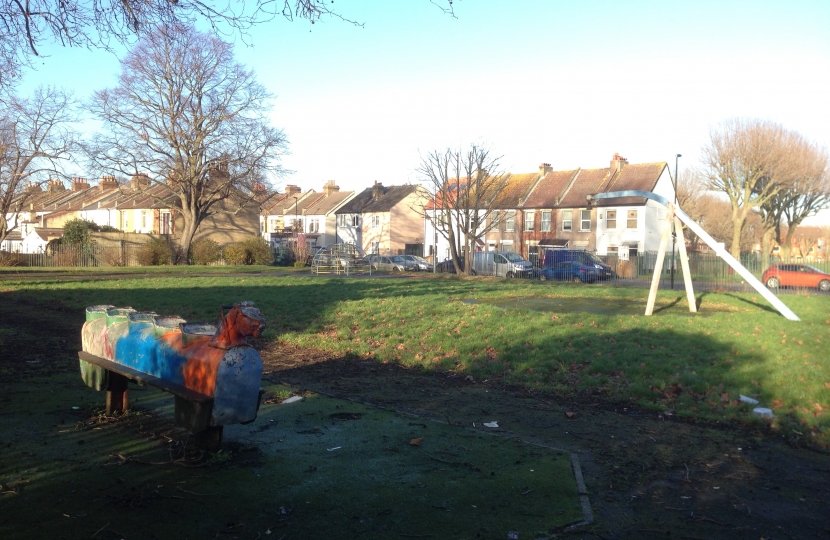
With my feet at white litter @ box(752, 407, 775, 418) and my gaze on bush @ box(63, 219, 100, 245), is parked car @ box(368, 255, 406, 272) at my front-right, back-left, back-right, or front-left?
front-right

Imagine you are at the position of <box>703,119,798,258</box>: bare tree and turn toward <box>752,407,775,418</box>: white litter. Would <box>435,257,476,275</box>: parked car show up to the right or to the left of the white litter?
right

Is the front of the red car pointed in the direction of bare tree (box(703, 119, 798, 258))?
no

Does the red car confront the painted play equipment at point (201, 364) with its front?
no
